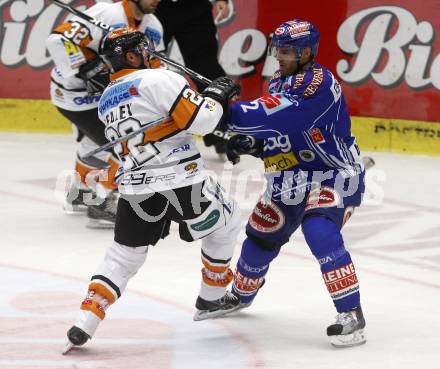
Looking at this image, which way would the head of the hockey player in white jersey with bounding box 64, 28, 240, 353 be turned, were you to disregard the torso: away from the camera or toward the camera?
away from the camera

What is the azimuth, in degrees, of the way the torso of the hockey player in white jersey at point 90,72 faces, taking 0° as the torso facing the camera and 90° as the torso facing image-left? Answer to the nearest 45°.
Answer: approximately 315°

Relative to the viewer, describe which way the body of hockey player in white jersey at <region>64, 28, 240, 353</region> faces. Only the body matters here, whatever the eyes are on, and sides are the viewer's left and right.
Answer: facing away from the viewer and to the right of the viewer

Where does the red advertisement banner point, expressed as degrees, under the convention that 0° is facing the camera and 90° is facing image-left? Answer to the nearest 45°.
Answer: approximately 0°

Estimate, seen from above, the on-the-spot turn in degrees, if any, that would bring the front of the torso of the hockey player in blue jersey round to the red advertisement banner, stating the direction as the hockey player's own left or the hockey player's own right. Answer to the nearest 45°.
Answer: approximately 135° to the hockey player's own right

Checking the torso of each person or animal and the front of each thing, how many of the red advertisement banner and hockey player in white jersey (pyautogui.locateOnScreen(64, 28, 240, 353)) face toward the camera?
1

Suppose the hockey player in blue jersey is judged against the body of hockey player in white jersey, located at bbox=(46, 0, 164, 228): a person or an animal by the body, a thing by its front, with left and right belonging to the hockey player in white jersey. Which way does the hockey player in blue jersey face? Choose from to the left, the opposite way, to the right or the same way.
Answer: to the right
